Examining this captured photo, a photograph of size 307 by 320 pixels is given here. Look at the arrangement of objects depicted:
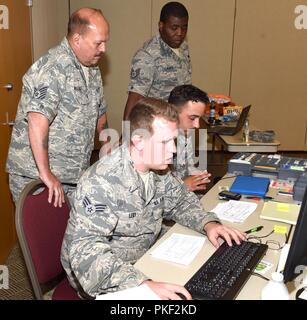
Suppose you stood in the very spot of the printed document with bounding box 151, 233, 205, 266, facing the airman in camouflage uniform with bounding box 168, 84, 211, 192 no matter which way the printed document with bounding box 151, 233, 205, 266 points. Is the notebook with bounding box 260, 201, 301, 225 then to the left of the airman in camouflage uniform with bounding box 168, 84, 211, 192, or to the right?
right

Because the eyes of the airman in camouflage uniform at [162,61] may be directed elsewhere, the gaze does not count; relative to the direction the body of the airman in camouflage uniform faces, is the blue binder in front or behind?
in front

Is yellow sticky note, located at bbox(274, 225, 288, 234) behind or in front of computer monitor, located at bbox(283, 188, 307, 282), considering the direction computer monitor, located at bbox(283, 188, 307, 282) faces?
in front

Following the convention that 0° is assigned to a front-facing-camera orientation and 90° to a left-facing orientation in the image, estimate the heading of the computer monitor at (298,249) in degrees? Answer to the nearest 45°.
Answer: approximately 135°

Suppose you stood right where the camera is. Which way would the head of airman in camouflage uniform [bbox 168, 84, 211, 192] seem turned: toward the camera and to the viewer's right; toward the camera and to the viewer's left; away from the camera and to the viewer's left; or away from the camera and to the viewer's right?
toward the camera and to the viewer's right

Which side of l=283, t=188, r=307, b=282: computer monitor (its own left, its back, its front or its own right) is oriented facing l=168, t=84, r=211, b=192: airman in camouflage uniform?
front

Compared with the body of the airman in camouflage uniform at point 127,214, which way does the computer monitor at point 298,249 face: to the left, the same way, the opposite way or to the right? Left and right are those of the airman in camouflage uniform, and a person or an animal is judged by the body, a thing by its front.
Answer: the opposite way

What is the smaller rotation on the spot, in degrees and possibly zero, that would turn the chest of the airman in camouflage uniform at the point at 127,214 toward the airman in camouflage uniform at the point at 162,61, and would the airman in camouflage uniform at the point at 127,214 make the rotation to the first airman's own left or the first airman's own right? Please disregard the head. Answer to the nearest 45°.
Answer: approximately 135° to the first airman's own left

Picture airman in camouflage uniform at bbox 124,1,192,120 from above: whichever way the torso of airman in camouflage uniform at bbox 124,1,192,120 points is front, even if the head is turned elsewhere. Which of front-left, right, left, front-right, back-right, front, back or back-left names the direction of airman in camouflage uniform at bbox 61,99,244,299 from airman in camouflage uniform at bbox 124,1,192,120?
front-right

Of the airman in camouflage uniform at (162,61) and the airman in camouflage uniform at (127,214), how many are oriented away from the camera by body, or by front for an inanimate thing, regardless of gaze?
0
